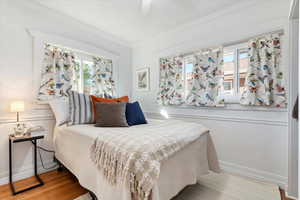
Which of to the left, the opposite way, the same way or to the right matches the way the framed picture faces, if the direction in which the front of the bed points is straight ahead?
to the right

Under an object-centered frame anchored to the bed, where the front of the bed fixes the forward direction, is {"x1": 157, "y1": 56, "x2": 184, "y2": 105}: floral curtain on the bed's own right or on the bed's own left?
on the bed's own left

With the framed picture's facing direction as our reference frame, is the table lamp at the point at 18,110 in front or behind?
in front

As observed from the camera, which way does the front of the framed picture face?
facing the viewer and to the left of the viewer

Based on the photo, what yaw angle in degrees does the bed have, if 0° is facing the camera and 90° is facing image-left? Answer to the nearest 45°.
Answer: approximately 315°

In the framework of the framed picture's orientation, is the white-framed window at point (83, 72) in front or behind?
in front

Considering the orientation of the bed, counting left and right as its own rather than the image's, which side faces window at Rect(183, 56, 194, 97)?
left

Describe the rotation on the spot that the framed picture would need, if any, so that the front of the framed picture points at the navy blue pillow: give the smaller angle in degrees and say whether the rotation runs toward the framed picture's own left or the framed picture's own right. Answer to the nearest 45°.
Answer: approximately 45° to the framed picture's own left

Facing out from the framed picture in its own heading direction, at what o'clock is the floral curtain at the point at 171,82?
The floral curtain is roughly at 9 o'clock from the framed picture.

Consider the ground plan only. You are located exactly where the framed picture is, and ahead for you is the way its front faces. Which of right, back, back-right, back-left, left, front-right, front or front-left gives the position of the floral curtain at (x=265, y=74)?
left

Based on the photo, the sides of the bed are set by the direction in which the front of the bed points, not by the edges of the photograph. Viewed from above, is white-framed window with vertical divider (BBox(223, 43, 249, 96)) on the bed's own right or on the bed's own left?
on the bed's own left

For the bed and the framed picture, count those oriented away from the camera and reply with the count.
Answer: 0

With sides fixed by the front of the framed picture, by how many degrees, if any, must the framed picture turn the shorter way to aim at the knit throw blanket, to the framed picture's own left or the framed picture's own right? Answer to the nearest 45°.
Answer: approximately 45° to the framed picture's own left

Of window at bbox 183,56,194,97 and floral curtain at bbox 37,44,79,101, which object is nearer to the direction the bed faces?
the window

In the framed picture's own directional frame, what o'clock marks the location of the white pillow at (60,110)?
The white pillow is roughly at 12 o'clock from the framed picture.
